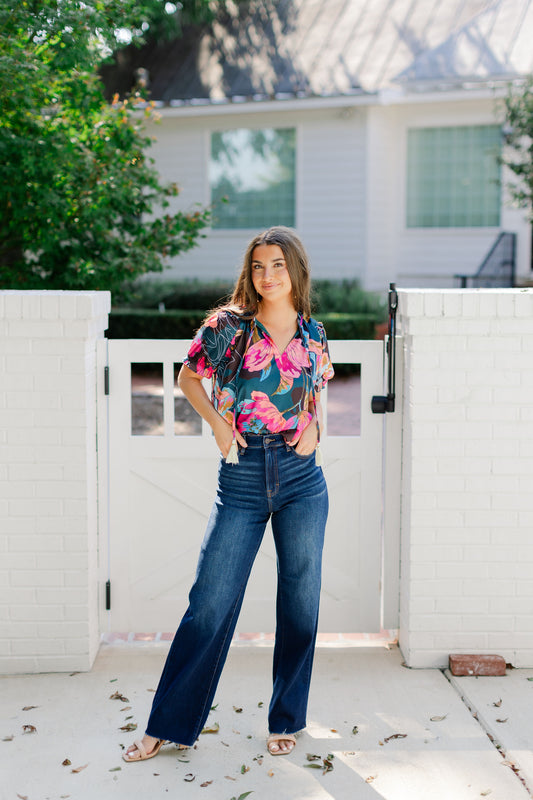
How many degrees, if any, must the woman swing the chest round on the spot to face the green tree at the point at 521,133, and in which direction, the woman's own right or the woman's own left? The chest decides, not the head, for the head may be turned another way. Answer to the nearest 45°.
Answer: approximately 135° to the woman's own left

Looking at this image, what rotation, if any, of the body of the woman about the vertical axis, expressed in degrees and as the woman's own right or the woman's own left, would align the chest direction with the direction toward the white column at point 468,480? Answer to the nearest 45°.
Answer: approximately 135° to the woman's own left

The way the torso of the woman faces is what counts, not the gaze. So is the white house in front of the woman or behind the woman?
behind

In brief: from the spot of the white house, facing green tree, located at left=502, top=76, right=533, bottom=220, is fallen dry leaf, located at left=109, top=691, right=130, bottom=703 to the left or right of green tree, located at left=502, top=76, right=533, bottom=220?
right

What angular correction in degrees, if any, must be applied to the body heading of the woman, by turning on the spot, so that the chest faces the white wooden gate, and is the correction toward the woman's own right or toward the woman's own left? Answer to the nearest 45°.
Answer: approximately 180°

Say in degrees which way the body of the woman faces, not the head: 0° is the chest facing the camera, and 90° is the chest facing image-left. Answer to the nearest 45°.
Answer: approximately 0°

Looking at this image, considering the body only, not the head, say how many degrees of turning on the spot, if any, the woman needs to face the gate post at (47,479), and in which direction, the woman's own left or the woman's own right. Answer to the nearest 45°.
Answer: approximately 135° to the woman's own right
